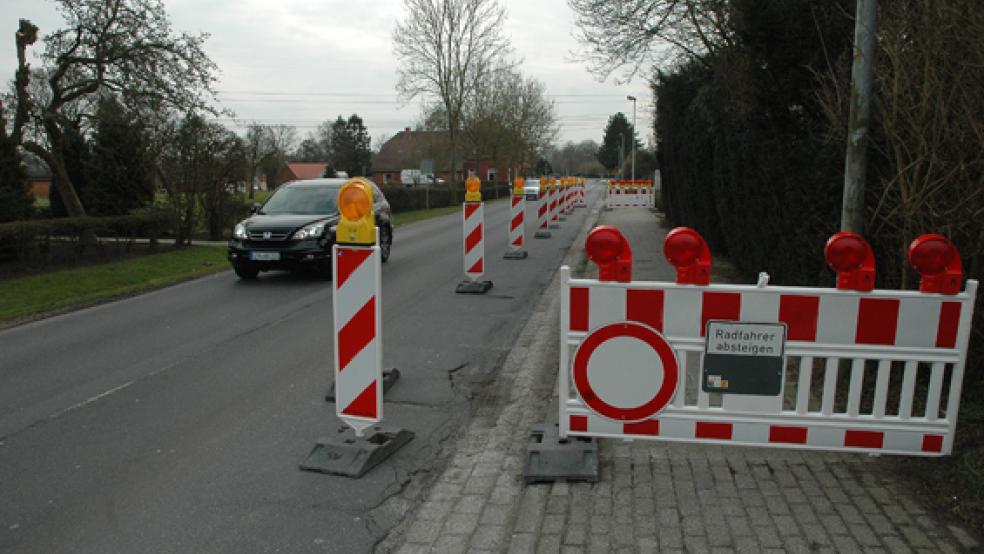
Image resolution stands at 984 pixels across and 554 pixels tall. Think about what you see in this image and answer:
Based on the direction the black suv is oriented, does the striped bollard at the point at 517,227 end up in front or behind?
behind

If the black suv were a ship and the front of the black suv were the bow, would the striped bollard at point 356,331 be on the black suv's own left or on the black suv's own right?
on the black suv's own left

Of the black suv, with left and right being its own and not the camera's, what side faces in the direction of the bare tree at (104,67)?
right

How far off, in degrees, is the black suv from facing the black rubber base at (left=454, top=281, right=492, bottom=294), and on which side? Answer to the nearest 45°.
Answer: approximately 90° to its left

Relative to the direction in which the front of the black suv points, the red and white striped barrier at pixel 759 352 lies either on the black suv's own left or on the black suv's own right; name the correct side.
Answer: on the black suv's own left

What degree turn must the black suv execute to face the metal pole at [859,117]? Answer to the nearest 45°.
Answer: approximately 90° to its left

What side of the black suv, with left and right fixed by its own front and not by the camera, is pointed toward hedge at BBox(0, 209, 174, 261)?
right

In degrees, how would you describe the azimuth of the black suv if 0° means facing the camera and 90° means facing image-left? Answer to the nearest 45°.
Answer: approximately 45°

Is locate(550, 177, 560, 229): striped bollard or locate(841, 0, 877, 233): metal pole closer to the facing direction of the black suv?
the metal pole

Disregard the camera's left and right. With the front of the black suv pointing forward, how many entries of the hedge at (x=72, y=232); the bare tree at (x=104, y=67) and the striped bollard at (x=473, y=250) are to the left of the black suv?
1

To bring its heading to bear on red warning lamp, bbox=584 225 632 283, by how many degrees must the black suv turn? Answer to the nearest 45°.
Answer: approximately 45° to its left
